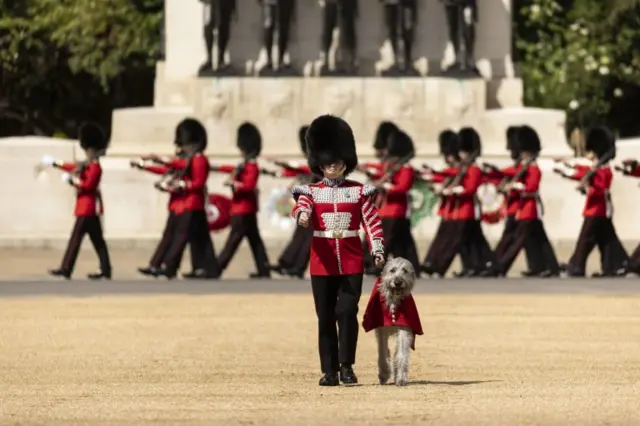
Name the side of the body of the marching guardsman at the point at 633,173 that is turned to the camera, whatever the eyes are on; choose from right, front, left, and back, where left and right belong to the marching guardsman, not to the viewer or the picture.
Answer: left

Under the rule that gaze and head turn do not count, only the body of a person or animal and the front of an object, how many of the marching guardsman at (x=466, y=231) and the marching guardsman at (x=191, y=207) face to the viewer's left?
2

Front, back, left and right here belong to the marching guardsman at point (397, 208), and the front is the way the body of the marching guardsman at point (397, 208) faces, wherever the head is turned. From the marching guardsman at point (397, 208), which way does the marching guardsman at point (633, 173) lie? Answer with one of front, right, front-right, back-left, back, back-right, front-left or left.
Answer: back

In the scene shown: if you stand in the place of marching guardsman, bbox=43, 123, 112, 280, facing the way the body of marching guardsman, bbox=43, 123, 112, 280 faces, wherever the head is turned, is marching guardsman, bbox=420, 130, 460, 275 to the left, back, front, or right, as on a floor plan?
back

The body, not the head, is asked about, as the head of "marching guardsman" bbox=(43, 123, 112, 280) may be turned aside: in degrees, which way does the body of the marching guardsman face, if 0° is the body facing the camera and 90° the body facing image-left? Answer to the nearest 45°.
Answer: approximately 90°

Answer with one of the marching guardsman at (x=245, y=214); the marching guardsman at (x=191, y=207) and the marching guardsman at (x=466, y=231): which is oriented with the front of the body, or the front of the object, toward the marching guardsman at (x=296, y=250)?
the marching guardsman at (x=466, y=231)

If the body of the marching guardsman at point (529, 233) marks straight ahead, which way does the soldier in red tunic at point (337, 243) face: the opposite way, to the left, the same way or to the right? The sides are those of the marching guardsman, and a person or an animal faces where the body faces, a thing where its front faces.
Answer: to the left

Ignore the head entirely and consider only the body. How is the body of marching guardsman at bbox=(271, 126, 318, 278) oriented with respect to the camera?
to the viewer's left

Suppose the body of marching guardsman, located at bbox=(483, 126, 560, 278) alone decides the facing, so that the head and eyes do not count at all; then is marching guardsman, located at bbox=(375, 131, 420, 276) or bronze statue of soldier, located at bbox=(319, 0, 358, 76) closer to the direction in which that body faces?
the marching guardsman

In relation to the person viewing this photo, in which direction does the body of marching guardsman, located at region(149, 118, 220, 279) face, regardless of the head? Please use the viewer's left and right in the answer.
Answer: facing to the left of the viewer
